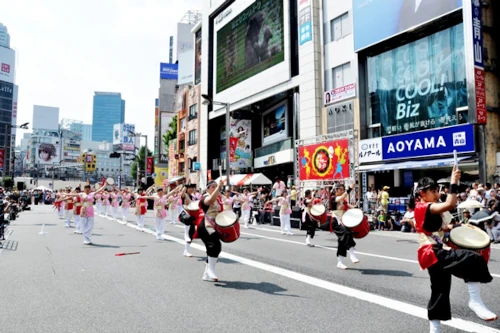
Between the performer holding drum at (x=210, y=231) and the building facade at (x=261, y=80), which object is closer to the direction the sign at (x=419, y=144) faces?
the performer holding drum

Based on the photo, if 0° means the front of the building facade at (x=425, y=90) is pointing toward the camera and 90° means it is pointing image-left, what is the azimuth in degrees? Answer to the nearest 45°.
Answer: approximately 45°

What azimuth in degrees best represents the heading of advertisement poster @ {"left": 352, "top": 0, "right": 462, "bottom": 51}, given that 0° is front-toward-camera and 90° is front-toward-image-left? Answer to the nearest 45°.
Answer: approximately 45°

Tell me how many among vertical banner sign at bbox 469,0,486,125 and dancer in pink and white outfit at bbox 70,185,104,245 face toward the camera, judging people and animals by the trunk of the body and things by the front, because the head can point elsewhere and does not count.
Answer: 2

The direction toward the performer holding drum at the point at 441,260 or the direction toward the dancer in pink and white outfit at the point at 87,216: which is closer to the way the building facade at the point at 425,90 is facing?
the dancer in pink and white outfit

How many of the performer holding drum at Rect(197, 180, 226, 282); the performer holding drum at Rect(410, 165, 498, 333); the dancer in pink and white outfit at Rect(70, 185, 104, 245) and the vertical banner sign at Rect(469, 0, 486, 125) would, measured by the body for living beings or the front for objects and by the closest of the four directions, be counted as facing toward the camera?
2
